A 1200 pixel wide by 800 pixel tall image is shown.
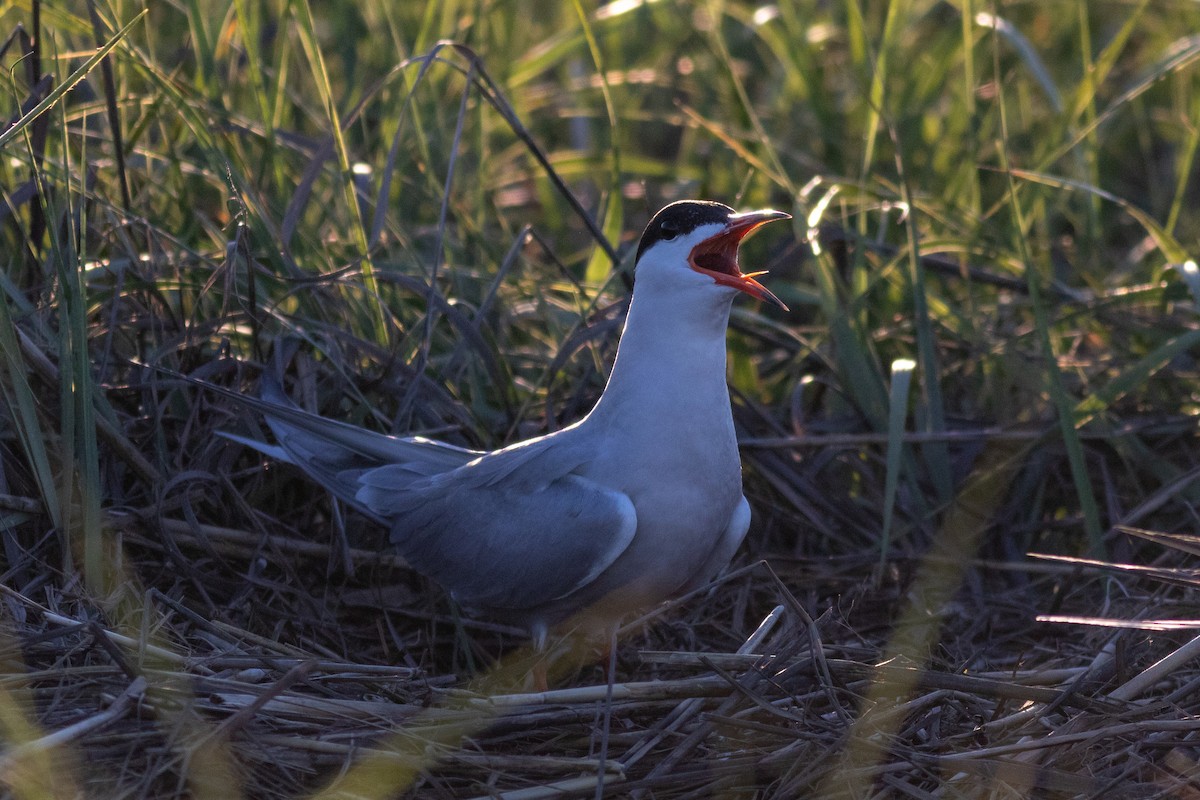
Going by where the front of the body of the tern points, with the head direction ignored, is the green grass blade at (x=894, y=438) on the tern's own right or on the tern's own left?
on the tern's own left

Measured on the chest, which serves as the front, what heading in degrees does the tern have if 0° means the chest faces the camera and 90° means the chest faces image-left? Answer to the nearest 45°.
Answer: approximately 315°
